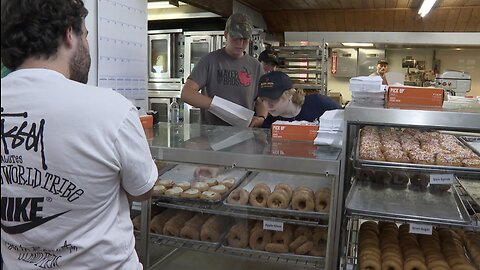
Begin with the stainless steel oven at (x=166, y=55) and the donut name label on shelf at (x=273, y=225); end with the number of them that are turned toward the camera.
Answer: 2

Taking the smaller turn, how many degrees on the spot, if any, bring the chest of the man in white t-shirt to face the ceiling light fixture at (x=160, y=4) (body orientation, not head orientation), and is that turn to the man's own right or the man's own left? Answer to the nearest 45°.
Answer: approximately 45° to the man's own left

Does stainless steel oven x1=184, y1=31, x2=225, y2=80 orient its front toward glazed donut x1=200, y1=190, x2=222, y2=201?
yes

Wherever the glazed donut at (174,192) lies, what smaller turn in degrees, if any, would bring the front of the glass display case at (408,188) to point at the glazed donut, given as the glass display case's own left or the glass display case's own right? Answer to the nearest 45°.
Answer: approximately 90° to the glass display case's own right

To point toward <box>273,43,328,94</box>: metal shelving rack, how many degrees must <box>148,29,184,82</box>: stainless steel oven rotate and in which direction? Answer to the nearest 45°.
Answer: approximately 90° to its left

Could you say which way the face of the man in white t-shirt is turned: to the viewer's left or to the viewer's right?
to the viewer's right

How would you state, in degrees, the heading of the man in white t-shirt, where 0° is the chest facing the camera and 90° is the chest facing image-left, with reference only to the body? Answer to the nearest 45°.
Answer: approximately 225°

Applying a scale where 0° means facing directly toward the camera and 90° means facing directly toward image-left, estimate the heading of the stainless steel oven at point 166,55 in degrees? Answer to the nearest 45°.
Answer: approximately 0°

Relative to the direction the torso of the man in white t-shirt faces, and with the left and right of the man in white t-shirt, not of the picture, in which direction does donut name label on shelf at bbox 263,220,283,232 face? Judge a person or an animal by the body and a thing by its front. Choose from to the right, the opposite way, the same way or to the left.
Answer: the opposite way

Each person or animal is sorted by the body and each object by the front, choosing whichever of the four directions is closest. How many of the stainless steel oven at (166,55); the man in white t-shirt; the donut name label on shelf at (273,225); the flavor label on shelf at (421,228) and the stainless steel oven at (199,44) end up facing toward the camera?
4

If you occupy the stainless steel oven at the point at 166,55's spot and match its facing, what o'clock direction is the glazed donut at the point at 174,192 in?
The glazed donut is roughly at 12 o'clock from the stainless steel oven.
